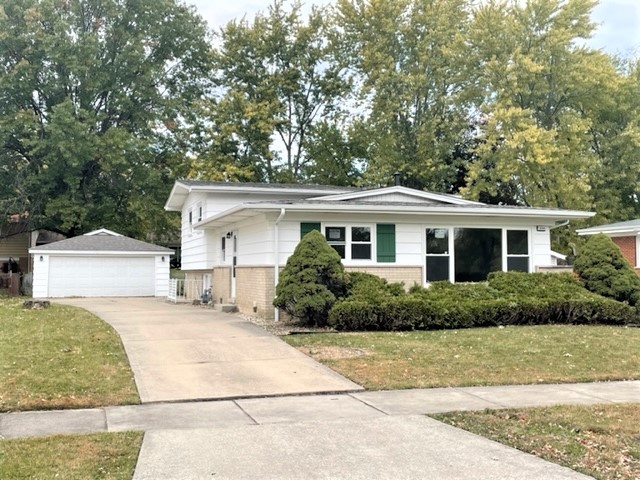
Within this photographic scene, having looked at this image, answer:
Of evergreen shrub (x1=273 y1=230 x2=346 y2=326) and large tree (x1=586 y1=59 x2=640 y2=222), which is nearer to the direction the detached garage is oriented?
the evergreen shrub

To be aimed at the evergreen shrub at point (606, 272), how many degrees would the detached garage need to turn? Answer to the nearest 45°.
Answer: approximately 45° to its left

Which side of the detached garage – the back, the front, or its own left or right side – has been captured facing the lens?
front

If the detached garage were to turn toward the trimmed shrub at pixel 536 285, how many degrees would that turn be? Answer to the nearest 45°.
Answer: approximately 45° to its left

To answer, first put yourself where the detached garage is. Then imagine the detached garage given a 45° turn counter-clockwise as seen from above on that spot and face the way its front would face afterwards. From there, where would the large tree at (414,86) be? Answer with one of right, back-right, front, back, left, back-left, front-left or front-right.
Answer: front-left

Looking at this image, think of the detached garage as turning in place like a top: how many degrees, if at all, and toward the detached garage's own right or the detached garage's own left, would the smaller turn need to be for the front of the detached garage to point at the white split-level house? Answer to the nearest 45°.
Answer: approximately 45° to the detached garage's own left

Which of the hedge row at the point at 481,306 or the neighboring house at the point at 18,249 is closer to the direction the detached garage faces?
the hedge row

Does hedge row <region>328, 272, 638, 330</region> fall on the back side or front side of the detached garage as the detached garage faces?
on the front side

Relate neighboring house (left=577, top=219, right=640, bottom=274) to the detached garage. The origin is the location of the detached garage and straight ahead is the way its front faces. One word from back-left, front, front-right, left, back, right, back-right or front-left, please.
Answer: front-left
